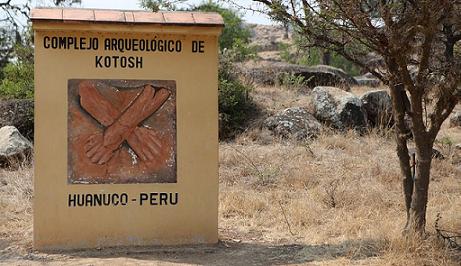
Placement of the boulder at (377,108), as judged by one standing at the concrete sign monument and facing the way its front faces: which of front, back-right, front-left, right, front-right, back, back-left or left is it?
back-left

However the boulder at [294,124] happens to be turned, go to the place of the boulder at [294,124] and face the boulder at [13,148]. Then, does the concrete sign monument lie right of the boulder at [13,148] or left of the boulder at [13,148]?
left

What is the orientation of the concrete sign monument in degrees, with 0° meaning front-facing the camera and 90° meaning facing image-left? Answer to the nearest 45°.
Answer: approximately 0°

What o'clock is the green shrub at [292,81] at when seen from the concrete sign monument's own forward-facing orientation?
The green shrub is roughly at 7 o'clock from the concrete sign monument.

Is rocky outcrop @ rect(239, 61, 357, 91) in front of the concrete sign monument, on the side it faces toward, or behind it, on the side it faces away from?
behind
